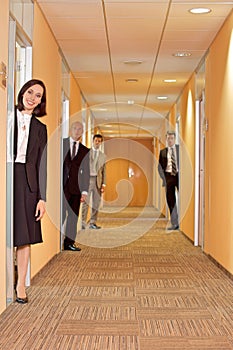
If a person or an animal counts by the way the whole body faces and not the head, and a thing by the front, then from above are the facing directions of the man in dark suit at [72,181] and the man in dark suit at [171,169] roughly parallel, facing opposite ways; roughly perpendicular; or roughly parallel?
roughly parallel

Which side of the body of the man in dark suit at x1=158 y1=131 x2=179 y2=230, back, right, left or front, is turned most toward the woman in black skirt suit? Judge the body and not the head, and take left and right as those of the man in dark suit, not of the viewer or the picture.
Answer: front

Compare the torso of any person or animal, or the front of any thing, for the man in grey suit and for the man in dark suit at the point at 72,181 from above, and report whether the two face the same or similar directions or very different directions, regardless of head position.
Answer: same or similar directions

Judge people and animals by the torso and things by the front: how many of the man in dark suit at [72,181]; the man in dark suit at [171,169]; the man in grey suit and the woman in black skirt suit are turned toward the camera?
4

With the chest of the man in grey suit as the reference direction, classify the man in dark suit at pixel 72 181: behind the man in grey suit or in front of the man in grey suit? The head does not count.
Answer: in front

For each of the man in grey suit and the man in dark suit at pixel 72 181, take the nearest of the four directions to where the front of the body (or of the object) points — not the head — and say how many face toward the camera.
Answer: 2

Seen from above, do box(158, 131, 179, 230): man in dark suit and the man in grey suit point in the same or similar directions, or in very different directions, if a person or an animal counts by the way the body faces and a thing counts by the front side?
same or similar directions

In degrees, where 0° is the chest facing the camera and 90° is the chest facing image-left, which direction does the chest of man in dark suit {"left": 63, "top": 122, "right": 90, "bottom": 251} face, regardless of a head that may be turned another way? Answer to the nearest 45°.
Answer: approximately 0°

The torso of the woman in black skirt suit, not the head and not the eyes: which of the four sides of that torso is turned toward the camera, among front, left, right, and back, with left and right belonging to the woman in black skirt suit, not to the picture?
front
